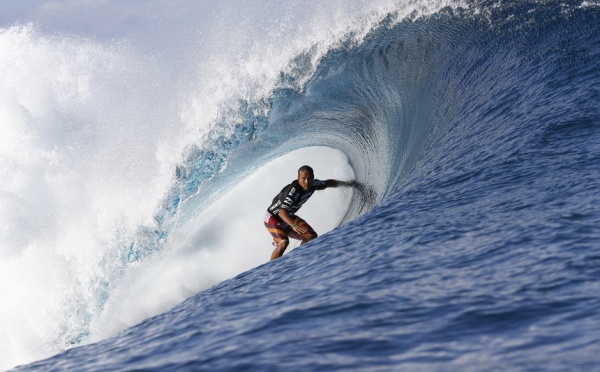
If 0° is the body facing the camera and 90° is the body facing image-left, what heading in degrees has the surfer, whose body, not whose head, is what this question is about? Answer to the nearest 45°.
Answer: approximately 315°

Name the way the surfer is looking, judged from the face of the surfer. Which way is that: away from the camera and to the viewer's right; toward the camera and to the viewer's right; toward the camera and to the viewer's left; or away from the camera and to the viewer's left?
toward the camera and to the viewer's left
